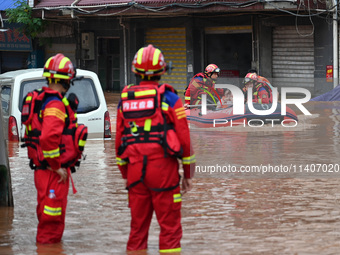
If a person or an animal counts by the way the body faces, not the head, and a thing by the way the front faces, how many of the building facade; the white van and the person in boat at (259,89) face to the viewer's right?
0

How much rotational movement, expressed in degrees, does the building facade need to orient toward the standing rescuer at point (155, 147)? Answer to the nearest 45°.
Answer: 0° — it already faces them

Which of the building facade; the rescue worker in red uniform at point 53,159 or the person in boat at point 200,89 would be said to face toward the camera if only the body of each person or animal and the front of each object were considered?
the building facade

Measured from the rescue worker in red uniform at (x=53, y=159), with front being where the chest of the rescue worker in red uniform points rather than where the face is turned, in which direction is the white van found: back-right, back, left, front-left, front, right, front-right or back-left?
left

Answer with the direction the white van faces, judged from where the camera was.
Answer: facing away from the viewer and to the left of the viewer

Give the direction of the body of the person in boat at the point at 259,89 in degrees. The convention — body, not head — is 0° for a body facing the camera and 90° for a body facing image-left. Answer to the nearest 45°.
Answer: approximately 45°

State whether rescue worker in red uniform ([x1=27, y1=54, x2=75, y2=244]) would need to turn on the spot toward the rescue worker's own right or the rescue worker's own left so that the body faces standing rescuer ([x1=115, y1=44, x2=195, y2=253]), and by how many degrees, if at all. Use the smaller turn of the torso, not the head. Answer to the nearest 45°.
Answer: approximately 45° to the rescue worker's own right

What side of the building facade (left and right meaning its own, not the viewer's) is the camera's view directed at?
front
